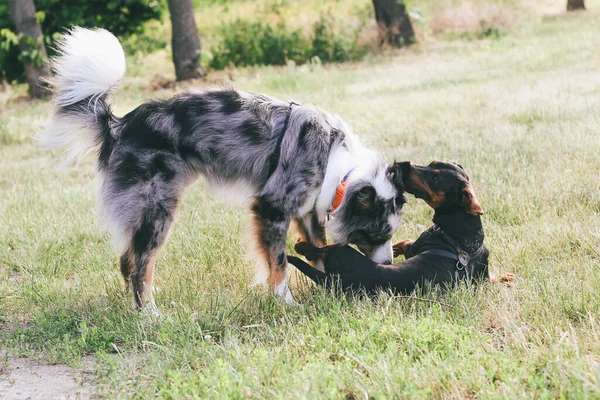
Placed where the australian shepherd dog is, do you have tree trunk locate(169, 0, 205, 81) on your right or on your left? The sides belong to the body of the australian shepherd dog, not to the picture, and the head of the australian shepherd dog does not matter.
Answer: on your left

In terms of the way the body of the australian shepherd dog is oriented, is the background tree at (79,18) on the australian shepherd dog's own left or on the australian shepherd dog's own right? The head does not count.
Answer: on the australian shepherd dog's own left

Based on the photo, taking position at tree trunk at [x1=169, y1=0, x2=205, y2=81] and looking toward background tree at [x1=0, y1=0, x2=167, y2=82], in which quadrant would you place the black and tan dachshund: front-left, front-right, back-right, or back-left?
back-left

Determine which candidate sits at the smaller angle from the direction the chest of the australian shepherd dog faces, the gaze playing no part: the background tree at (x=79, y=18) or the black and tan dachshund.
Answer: the black and tan dachshund

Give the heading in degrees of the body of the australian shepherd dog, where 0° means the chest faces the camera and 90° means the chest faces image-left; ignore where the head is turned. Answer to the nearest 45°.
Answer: approximately 270°

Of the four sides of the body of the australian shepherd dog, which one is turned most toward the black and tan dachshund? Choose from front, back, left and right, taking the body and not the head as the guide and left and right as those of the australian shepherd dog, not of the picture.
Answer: front

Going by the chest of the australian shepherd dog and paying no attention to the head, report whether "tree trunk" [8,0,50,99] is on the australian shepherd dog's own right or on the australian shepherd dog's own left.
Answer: on the australian shepherd dog's own left

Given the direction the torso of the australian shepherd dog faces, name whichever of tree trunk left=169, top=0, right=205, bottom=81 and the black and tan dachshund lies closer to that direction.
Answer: the black and tan dachshund

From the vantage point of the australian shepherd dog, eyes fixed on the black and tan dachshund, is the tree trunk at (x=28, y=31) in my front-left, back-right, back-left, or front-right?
back-left
